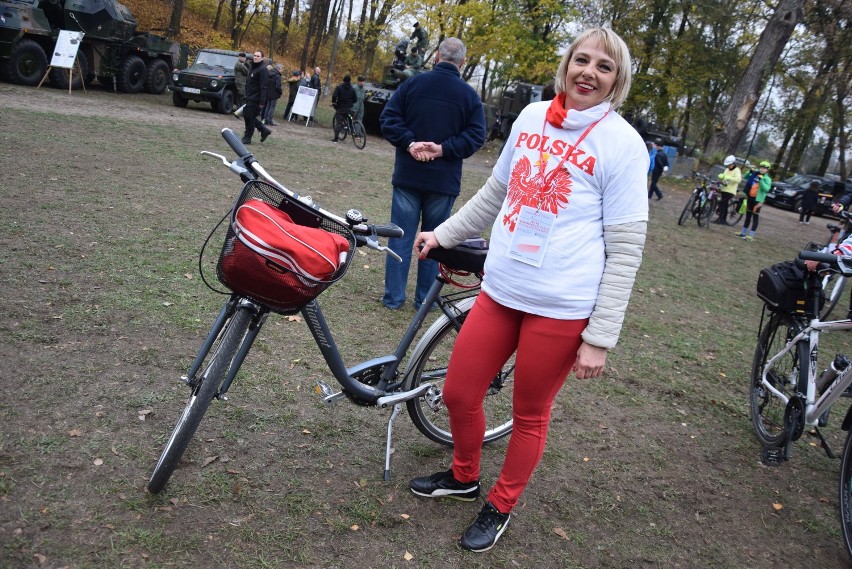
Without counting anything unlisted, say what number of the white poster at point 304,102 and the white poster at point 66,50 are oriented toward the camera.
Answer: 2

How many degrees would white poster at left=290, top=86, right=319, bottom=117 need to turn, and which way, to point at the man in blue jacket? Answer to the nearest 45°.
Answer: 0° — it already faces them

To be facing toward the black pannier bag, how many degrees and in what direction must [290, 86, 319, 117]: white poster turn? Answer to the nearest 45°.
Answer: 0° — it already faces it

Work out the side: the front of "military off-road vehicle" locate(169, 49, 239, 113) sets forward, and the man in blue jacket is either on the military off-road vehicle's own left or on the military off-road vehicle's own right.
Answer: on the military off-road vehicle's own left

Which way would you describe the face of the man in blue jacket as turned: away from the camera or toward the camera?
away from the camera

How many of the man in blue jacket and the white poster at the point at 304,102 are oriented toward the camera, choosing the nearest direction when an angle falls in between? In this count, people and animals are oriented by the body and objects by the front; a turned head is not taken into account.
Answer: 1

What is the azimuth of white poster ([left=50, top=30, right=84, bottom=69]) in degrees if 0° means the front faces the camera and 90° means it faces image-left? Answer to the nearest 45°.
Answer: approximately 0°

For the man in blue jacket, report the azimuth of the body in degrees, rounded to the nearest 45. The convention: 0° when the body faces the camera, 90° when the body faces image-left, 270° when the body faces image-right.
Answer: approximately 180°
